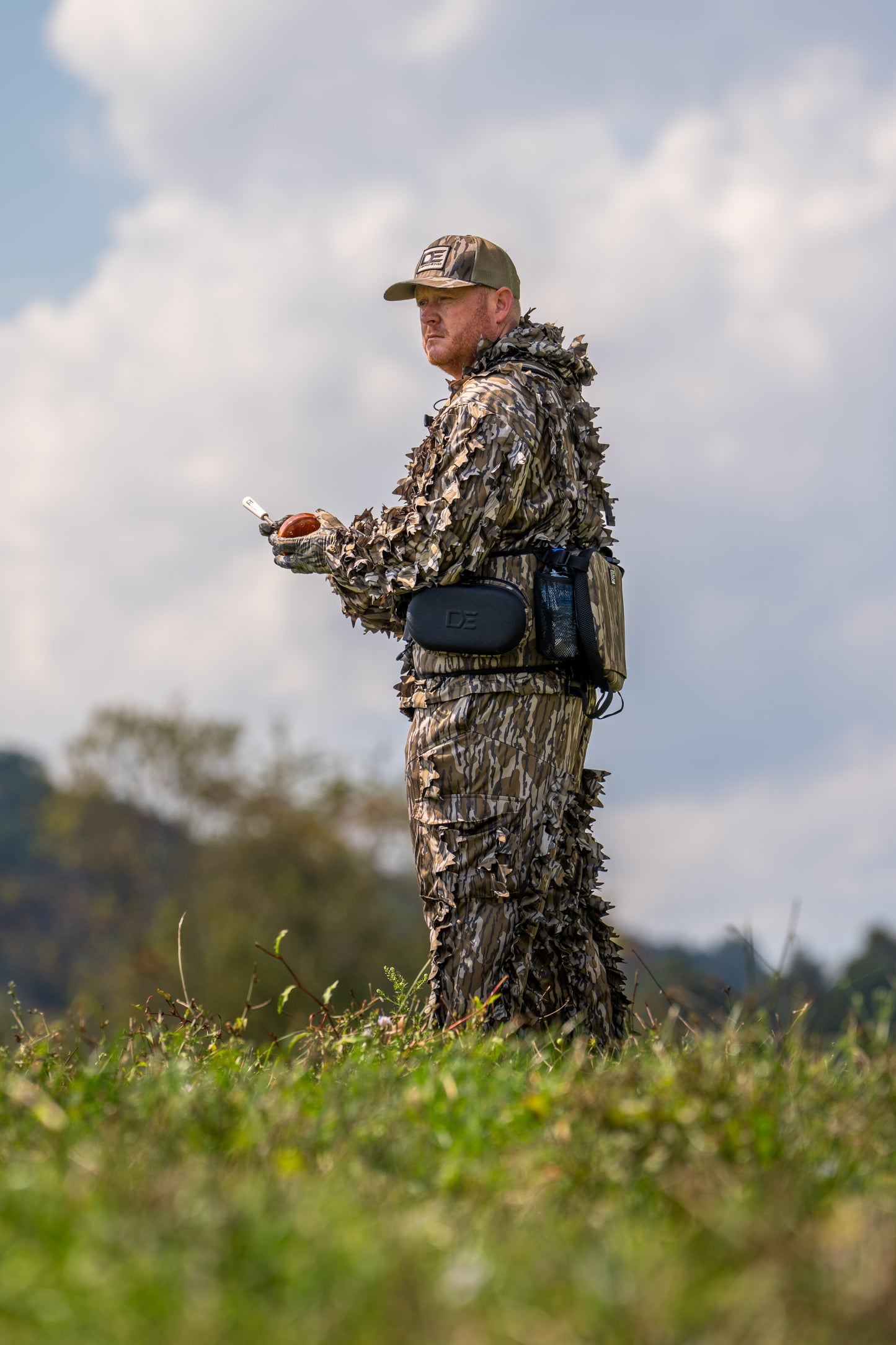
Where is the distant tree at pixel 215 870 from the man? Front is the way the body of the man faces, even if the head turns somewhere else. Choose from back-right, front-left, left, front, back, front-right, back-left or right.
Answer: right

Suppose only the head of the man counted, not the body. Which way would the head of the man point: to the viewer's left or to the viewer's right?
to the viewer's left

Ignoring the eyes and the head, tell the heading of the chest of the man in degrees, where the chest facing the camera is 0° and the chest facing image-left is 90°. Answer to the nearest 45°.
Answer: approximately 90°
